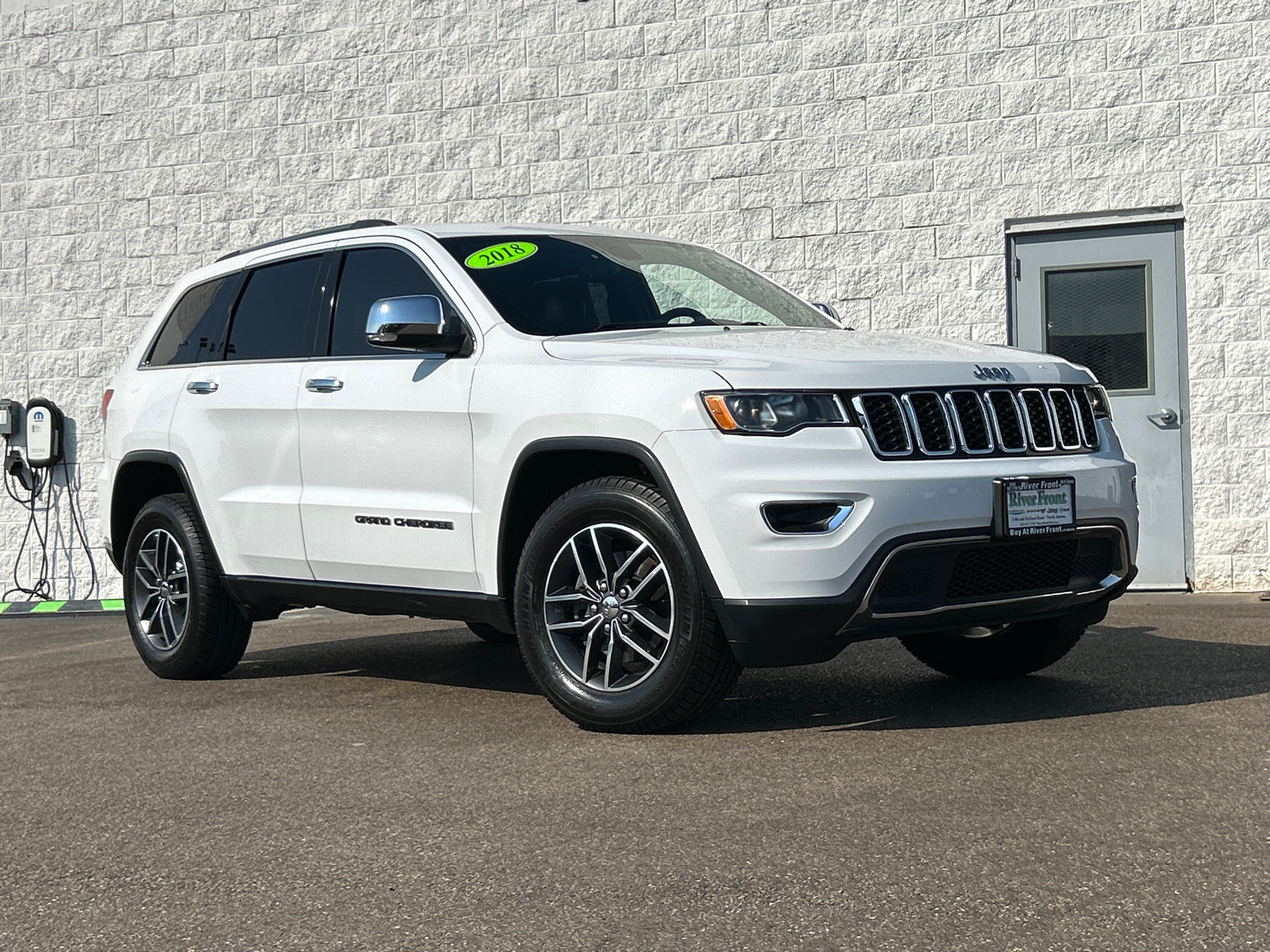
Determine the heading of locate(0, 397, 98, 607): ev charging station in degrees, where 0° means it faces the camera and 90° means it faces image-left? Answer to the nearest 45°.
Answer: approximately 0°

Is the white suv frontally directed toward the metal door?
no

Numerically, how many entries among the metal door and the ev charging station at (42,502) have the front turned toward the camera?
2

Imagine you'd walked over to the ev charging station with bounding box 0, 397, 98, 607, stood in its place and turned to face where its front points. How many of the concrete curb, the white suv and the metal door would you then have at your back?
0

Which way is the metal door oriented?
toward the camera

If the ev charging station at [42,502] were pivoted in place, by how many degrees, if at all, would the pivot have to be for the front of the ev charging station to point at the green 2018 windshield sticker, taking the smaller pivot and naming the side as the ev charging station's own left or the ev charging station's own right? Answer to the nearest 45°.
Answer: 0° — it already faces it

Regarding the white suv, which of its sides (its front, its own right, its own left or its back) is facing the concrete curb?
back

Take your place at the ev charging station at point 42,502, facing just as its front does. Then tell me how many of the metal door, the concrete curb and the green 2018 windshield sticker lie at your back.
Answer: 0

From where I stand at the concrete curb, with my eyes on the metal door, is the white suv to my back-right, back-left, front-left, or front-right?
front-right

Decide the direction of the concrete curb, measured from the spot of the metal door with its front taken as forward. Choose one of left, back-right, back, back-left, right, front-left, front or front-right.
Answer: right

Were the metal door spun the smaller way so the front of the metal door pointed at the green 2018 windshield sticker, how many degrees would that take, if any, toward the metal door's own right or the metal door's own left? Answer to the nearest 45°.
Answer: approximately 45° to the metal door's own right

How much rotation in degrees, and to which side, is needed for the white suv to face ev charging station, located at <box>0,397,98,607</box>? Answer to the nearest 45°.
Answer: approximately 180°

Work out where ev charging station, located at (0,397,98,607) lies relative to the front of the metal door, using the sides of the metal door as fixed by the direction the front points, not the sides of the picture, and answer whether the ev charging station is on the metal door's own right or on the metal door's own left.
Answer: on the metal door's own right

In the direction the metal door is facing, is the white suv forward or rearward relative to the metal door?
forward

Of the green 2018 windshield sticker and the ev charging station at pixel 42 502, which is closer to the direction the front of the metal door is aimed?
the green 2018 windshield sticker

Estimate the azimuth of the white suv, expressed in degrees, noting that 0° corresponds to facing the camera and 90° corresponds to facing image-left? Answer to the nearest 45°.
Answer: approximately 315°

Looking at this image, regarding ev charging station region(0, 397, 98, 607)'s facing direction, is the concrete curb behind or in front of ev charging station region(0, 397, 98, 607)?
in front

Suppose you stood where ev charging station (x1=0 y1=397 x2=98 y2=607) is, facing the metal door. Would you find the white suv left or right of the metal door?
right
